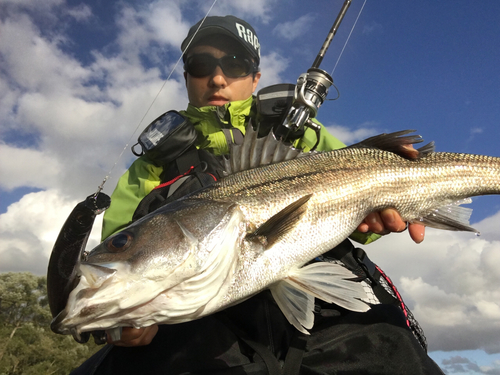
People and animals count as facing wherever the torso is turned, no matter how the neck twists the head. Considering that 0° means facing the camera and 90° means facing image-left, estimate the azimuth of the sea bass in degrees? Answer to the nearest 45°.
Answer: approximately 90°

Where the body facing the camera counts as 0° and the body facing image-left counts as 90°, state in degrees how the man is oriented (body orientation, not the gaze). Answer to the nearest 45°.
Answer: approximately 0°
